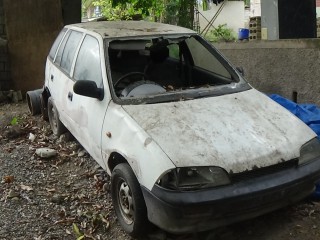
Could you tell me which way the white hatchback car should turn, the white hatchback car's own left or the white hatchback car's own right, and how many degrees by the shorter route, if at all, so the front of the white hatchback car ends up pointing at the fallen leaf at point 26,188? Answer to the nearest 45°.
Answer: approximately 90° to the white hatchback car's own right

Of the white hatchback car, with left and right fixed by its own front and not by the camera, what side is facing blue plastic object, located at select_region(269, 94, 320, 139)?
left

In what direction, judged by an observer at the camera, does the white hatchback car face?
facing the viewer and to the right of the viewer

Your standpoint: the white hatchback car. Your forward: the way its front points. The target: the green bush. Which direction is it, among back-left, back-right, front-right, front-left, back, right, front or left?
back-left

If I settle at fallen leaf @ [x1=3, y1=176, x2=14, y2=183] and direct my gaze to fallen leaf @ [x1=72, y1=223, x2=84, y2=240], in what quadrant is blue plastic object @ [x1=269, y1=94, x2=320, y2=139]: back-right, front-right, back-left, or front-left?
front-left

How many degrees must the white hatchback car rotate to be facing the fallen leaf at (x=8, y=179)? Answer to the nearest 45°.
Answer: approximately 90° to its right
